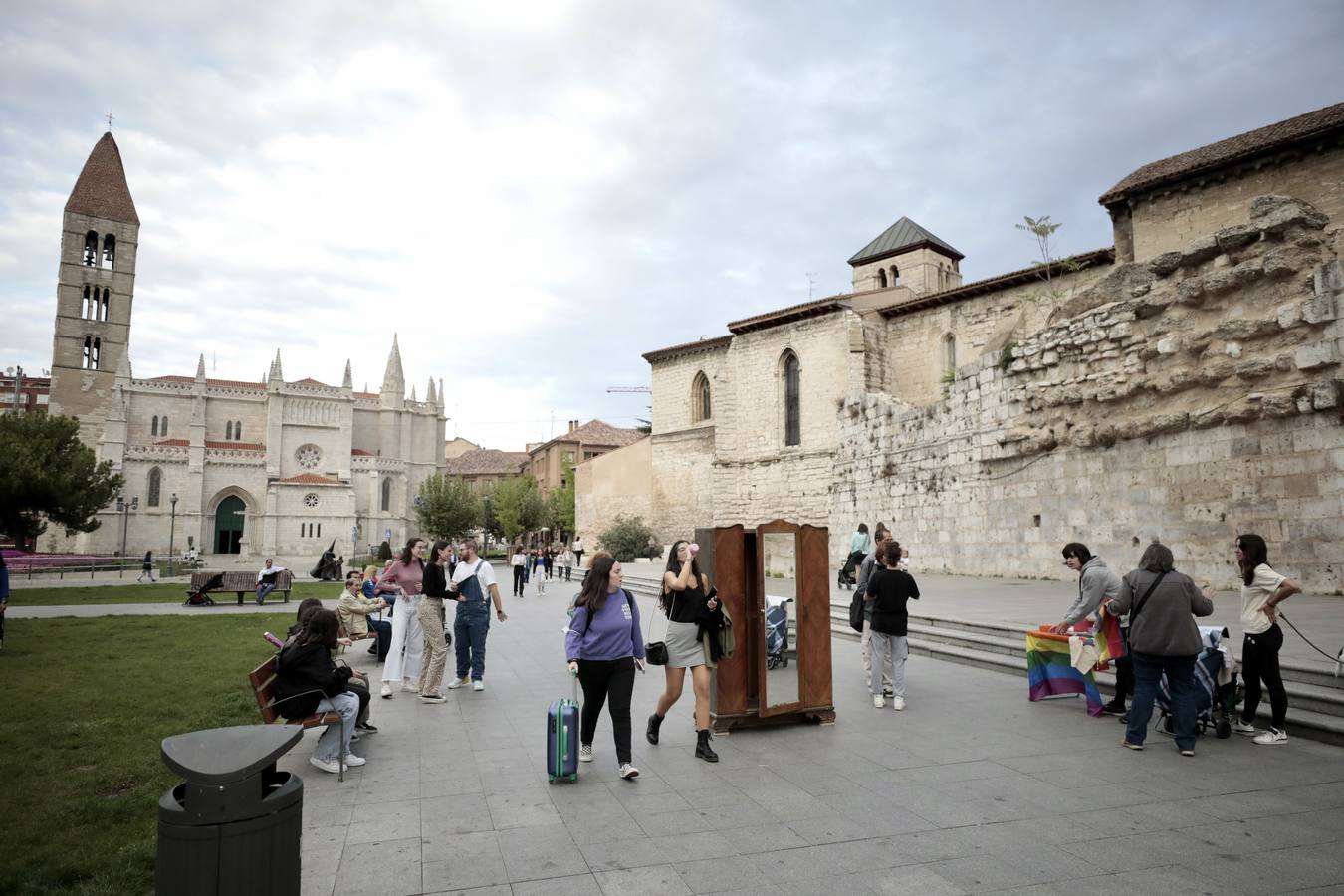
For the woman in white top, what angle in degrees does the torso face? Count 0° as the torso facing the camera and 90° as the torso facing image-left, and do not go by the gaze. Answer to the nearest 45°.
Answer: approximately 90°

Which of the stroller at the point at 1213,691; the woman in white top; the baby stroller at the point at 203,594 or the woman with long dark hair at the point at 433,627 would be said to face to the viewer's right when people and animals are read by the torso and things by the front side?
the woman with long dark hair

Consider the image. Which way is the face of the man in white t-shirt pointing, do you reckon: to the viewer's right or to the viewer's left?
to the viewer's left

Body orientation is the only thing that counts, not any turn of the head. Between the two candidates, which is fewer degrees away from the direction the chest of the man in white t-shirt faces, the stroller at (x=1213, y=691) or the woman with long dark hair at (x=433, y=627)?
the woman with long dark hair

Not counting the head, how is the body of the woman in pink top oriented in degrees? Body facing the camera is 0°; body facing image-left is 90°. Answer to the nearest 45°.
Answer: approximately 315°

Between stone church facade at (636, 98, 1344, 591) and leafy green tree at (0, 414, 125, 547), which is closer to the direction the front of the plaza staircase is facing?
the leafy green tree

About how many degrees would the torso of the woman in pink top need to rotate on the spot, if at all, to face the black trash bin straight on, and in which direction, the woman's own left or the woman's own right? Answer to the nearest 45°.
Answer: approximately 45° to the woman's own right

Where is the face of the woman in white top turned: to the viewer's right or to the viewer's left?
to the viewer's left

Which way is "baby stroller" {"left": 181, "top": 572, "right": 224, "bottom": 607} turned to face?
to the viewer's left

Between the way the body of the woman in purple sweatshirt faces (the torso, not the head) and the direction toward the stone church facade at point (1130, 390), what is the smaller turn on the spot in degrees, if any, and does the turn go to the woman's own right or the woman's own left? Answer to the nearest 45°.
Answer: approximately 90° to the woman's own left

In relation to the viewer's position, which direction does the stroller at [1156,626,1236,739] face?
facing to the left of the viewer

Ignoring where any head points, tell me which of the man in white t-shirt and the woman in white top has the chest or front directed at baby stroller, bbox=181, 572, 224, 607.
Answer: the woman in white top
